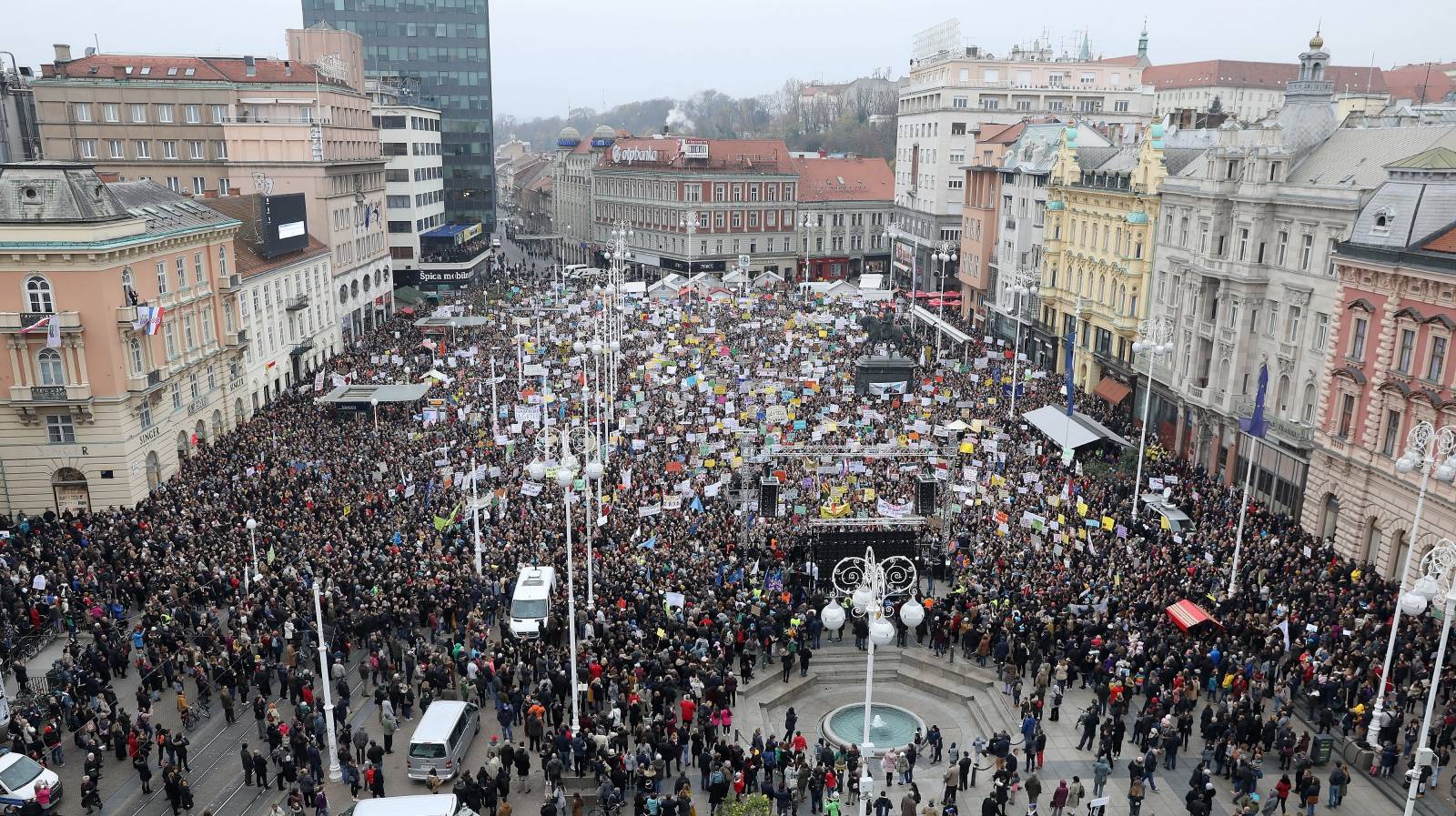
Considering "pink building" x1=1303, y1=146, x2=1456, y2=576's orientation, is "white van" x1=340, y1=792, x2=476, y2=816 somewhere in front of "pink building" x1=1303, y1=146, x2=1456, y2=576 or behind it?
in front

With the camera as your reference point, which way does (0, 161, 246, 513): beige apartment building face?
facing the viewer and to the right of the viewer

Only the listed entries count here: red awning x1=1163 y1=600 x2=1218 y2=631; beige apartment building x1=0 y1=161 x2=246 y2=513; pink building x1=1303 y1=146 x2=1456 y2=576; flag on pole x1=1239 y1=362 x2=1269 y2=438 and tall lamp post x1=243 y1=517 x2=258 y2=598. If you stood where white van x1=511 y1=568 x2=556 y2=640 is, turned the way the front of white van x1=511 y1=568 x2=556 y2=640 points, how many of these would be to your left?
3

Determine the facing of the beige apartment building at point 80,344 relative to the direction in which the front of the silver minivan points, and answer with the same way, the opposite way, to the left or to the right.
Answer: to the right

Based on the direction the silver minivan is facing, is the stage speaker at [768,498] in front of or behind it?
in front

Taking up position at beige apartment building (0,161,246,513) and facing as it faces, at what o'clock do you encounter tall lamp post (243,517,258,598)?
The tall lamp post is roughly at 1 o'clock from the beige apartment building.

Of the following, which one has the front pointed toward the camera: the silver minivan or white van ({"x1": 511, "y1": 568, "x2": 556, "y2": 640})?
the white van

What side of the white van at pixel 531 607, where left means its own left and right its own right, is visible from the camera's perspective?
front

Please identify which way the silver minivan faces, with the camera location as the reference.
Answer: facing away from the viewer and to the right of the viewer

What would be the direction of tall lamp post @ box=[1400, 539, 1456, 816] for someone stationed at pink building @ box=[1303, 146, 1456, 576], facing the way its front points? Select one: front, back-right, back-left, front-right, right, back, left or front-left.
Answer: front-left

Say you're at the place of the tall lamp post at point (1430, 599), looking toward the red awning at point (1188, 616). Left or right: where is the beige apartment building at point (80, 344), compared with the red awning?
left

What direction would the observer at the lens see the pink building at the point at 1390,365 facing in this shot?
facing the viewer and to the left of the viewer

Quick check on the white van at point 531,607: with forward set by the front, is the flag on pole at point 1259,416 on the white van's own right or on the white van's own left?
on the white van's own left

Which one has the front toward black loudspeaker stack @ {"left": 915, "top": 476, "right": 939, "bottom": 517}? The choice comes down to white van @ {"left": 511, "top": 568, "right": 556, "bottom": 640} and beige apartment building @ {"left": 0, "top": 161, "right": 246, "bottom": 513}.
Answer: the beige apartment building

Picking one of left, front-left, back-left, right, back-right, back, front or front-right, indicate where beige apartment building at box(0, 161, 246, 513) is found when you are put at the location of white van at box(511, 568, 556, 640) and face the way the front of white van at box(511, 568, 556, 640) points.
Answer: back-right

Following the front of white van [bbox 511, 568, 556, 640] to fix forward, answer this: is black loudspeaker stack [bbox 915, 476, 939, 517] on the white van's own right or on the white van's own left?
on the white van's own left

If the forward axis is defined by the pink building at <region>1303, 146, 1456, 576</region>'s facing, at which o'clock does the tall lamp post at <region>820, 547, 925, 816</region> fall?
The tall lamp post is roughly at 11 o'clock from the pink building.
